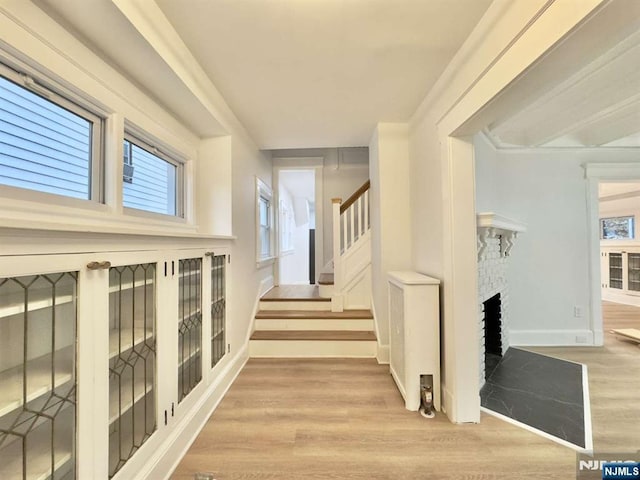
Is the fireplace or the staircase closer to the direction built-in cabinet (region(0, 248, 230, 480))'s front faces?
the fireplace

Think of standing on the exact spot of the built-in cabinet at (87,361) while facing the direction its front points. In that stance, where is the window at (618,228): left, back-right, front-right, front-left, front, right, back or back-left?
front-left

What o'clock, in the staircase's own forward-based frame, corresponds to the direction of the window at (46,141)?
The window is roughly at 1 o'clock from the staircase.

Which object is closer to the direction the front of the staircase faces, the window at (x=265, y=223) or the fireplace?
the fireplace

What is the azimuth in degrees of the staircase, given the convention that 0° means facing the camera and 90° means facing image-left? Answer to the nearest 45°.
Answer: approximately 0°

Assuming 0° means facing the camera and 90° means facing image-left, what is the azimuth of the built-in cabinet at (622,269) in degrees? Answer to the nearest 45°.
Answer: approximately 45°
